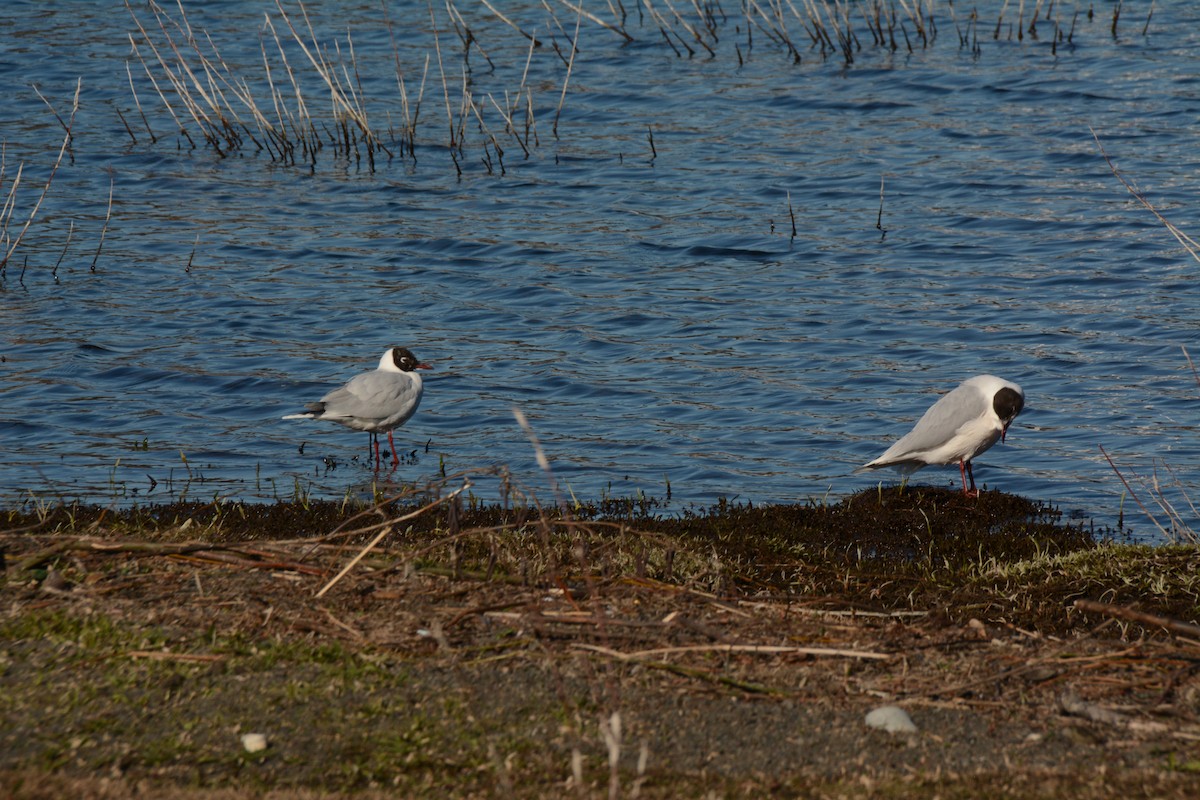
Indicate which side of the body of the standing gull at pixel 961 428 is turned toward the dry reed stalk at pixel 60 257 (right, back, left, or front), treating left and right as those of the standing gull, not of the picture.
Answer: back

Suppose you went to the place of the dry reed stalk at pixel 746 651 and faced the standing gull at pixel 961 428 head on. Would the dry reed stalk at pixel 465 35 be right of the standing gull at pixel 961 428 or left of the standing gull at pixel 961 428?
left

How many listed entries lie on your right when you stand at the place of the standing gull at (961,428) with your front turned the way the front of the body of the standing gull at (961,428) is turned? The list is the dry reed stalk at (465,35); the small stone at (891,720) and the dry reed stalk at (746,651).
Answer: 2

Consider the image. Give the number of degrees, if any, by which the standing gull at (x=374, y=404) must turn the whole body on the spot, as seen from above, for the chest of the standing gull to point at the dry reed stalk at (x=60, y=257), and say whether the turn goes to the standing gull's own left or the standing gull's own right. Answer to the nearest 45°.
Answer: approximately 135° to the standing gull's own left

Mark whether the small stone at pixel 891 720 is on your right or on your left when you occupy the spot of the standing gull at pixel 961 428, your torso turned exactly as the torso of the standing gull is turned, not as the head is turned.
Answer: on your right

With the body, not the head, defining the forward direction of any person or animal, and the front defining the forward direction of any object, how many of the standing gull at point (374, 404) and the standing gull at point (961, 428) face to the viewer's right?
2

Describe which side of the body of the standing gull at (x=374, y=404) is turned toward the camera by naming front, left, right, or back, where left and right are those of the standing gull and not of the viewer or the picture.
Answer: right

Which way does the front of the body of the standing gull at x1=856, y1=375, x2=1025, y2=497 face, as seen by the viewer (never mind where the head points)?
to the viewer's right

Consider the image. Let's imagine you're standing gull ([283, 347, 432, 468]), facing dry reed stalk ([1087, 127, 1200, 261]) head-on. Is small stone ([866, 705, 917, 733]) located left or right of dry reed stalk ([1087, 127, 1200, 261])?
right

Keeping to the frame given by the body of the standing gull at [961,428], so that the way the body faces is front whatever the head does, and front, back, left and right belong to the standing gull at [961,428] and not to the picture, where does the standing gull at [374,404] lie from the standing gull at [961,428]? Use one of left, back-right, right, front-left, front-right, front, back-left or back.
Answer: back

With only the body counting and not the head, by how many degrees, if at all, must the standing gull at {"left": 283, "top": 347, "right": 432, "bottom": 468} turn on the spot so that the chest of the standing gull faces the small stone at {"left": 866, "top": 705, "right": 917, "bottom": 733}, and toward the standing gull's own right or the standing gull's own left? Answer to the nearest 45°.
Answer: approximately 90° to the standing gull's own right
